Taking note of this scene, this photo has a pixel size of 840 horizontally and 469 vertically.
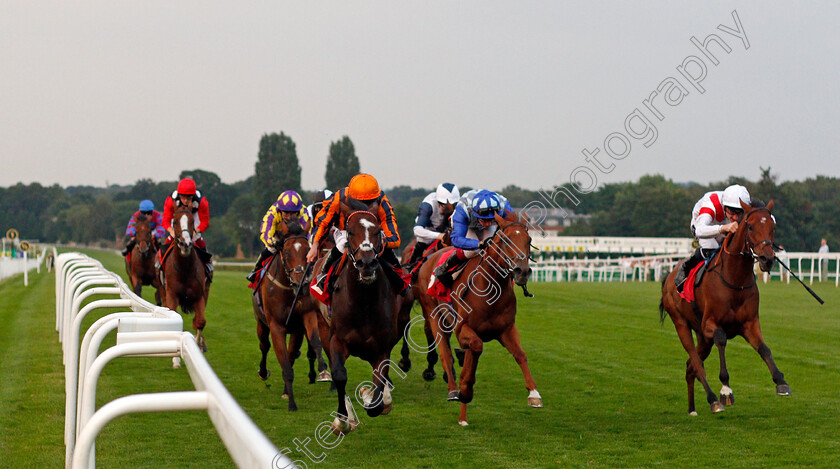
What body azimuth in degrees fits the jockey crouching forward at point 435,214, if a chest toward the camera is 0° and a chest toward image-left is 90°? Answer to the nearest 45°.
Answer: approximately 315°

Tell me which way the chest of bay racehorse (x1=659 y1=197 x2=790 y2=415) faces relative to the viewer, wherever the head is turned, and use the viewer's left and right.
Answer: facing the viewer and to the right of the viewer

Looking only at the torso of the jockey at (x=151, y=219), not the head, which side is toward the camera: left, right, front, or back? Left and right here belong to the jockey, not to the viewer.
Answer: front

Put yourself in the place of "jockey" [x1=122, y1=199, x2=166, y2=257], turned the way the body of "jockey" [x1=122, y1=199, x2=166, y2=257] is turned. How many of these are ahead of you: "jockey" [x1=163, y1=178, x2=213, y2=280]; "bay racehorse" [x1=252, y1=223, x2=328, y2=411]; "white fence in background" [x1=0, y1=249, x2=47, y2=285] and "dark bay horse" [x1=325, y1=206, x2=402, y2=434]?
3

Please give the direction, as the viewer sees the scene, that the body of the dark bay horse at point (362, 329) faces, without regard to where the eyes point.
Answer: toward the camera

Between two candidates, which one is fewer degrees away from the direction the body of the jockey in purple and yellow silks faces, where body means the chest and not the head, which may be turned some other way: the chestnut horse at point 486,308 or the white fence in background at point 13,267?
the chestnut horse

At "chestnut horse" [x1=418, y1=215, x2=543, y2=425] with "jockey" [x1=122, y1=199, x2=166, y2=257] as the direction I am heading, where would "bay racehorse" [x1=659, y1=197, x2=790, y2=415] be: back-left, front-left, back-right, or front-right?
back-right

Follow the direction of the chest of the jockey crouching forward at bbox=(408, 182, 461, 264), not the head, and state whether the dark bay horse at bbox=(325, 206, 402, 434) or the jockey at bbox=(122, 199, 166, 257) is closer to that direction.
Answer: the dark bay horse

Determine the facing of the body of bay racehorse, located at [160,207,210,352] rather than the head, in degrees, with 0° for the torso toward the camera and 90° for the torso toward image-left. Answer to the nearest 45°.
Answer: approximately 0°

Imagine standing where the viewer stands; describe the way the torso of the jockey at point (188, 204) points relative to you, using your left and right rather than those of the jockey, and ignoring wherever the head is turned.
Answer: facing the viewer
